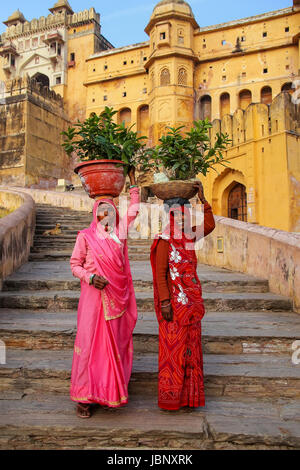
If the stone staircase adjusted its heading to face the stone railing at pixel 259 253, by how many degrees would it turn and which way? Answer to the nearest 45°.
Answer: approximately 135° to its left

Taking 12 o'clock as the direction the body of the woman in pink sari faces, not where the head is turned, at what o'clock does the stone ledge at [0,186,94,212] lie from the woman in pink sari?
The stone ledge is roughly at 6 o'clock from the woman in pink sari.

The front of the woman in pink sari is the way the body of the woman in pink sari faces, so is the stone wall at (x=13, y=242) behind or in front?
behind

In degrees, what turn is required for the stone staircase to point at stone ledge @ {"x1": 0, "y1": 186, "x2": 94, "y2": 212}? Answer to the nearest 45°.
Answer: approximately 180°

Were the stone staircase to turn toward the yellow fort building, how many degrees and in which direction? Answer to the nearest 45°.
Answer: approximately 180°

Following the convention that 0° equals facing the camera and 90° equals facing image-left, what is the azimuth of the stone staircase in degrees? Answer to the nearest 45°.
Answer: approximately 0°

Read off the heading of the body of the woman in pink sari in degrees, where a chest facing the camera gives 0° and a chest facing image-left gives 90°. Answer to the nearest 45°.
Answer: approximately 0°

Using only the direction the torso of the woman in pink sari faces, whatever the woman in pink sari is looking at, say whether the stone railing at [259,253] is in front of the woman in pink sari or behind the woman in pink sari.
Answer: behind
